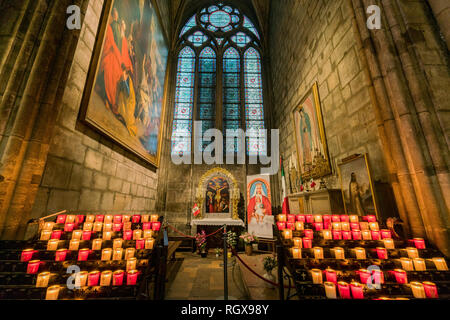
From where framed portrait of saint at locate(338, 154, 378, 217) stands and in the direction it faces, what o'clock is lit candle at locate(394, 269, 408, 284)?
The lit candle is roughly at 10 o'clock from the framed portrait of saint.

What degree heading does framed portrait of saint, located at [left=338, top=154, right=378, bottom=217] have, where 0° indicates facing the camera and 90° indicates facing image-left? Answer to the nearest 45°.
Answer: approximately 45°

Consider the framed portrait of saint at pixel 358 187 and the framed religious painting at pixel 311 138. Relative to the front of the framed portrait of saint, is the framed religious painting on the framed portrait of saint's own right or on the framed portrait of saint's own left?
on the framed portrait of saint's own right

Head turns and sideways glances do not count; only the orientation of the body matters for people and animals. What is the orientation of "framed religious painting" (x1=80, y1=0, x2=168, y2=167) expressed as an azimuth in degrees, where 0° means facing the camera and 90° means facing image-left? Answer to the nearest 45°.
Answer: approximately 315°

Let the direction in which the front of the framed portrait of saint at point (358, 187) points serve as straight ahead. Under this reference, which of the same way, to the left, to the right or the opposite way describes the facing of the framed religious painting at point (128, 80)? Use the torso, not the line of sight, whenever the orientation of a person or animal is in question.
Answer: the opposite way

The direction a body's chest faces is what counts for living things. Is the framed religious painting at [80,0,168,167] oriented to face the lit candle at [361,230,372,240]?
yes

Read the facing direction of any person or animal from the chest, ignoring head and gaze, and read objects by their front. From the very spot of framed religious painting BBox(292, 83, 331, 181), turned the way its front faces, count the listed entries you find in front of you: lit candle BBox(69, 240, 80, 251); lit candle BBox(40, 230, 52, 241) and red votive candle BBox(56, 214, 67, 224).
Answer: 3

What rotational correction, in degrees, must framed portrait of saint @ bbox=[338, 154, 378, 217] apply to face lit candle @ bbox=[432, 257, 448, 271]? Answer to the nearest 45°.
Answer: approximately 90° to its left

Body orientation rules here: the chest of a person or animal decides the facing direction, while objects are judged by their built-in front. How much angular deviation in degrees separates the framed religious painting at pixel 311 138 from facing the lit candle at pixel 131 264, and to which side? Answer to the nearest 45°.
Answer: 0° — it already faces it

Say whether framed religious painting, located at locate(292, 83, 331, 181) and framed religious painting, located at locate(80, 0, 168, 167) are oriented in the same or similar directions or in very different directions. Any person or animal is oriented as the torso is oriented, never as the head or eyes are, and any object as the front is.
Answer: very different directions
